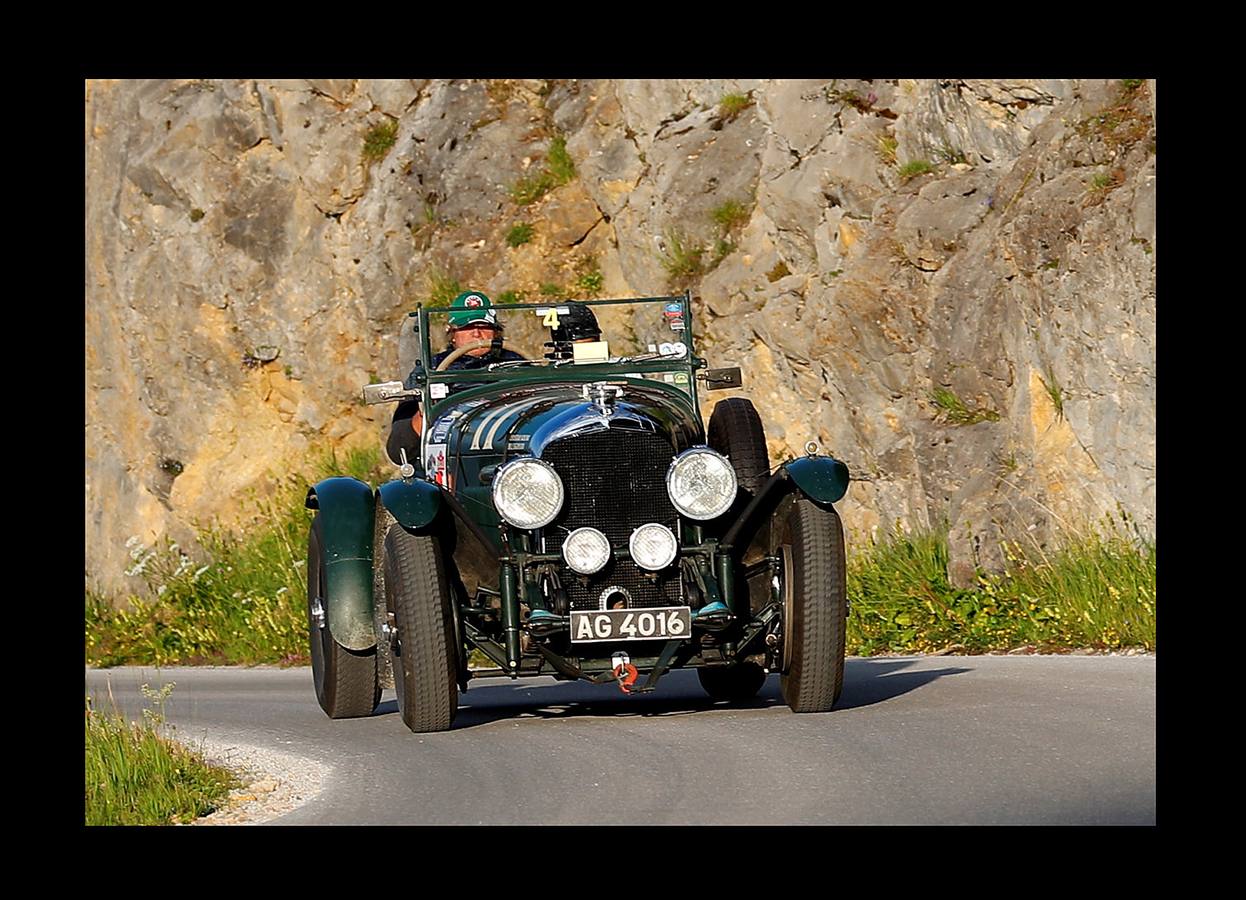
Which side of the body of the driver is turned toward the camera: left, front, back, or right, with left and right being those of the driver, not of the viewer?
front

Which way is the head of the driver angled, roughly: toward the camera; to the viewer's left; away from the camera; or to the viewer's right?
toward the camera

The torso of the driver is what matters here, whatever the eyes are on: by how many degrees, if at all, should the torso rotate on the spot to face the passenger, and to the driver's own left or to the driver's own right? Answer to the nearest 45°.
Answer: approximately 90° to the driver's own left
